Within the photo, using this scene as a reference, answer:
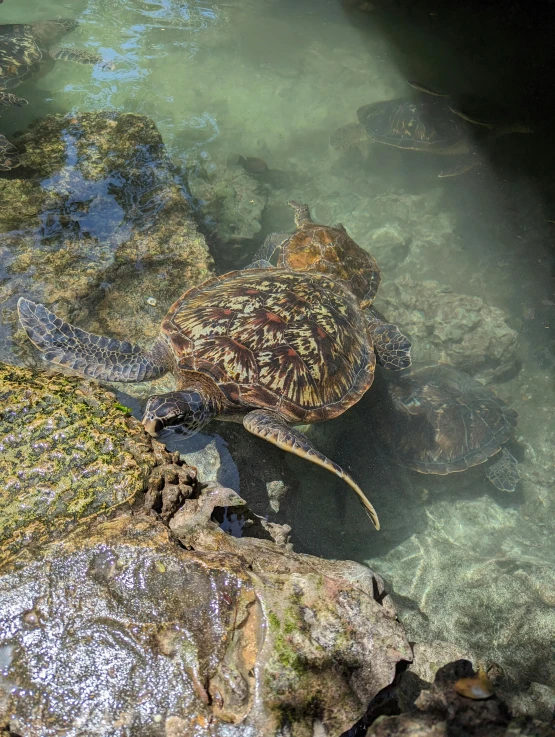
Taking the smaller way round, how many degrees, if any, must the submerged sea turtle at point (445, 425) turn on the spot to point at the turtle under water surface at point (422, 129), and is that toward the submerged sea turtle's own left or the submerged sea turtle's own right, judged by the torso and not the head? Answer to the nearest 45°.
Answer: approximately 90° to the submerged sea turtle's own right

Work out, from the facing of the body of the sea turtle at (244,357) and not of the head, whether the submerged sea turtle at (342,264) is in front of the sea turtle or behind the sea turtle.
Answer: behind

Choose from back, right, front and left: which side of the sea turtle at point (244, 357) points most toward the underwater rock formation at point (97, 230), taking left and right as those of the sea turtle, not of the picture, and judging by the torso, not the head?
right

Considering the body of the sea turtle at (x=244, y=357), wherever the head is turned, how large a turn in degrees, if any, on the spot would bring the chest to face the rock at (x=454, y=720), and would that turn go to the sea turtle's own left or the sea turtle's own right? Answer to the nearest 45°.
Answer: approximately 45° to the sea turtle's own left

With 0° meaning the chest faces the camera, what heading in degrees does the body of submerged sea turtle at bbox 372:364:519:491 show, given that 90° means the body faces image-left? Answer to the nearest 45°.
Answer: approximately 90°
